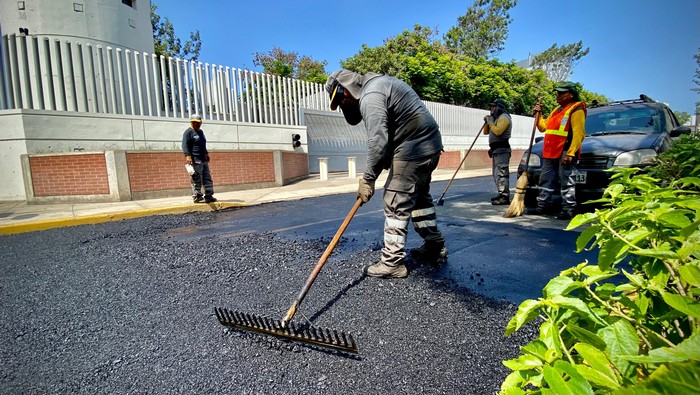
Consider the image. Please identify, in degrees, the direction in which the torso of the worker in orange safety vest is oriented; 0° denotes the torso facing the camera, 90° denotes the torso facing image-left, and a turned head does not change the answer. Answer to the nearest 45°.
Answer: approximately 45°

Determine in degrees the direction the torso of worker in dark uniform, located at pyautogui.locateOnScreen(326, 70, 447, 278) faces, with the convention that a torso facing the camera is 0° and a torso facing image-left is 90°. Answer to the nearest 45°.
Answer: approximately 90°

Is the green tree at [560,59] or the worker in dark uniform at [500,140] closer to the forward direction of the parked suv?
the worker in dark uniform

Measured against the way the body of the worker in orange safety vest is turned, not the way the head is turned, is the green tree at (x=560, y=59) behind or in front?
behind

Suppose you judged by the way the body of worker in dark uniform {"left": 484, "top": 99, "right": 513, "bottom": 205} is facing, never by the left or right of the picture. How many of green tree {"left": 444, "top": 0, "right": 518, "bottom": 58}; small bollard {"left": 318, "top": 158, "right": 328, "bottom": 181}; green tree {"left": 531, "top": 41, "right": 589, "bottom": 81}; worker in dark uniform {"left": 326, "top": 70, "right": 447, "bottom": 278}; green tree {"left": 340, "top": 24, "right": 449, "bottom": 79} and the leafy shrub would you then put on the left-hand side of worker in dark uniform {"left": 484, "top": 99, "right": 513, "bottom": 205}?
2

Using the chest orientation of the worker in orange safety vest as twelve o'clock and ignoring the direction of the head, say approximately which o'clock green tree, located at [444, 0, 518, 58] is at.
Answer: The green tree is roughly at 4 o'clock from the worker in orange safety vest.

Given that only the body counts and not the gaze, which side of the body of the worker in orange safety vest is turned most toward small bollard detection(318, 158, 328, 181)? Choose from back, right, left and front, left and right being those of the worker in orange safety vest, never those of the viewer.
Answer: right

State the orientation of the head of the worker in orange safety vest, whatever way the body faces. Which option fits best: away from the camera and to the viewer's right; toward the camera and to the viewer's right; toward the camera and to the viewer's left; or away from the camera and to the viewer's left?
toward the camera and to the viewer's left

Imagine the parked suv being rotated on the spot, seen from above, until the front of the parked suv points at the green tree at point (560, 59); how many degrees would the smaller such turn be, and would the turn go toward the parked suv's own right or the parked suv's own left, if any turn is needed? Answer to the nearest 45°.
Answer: approximately 135° to the parked suv's own right

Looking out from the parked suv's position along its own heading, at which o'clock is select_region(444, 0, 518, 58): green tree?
The green tree is roughly at 4 o'clock from the parked suv.

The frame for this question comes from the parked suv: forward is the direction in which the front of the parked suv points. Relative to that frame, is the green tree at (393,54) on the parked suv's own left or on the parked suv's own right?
on the parked suv's own right

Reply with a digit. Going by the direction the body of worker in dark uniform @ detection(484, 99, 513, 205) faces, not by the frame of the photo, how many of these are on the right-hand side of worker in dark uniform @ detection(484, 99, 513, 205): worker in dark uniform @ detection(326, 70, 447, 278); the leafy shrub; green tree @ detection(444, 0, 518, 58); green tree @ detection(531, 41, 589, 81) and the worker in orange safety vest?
2

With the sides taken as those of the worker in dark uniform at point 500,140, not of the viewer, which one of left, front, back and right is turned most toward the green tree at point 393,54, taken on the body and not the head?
right

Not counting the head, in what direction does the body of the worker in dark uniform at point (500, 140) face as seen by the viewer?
to the viewer's left
